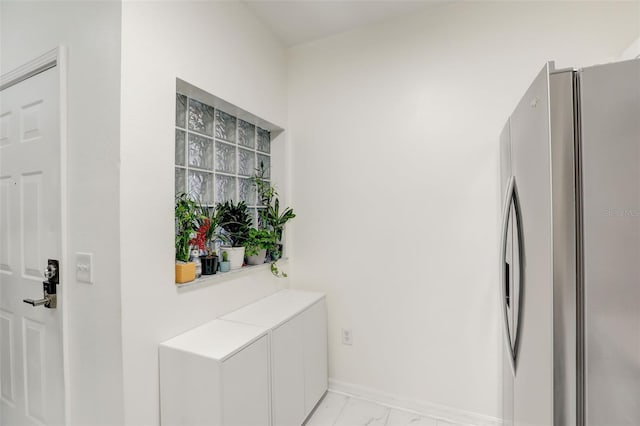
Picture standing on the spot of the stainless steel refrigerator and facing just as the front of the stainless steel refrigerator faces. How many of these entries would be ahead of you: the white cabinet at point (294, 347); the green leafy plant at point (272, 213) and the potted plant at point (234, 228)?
3

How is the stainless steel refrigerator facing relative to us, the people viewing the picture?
facing to the left of the viewer

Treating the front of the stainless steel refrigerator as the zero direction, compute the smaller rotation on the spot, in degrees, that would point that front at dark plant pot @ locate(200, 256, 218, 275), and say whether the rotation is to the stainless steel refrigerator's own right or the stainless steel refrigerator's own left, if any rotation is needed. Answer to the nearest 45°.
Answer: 0° — it already faces it

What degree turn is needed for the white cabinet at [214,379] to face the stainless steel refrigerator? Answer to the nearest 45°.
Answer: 0° — it already faces it

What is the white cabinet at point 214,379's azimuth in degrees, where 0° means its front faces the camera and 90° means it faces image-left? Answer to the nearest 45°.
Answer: approximately 315°

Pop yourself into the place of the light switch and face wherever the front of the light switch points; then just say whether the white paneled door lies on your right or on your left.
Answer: on your right

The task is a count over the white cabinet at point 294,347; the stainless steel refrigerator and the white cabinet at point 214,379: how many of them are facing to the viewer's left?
1

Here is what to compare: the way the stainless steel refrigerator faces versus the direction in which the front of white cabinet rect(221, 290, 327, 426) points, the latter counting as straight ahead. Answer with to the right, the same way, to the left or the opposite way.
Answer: the opposite way

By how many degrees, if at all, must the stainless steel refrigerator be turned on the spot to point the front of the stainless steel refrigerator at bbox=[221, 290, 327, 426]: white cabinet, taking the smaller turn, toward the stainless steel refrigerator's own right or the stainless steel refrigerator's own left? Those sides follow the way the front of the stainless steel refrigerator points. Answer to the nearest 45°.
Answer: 0° — it already faces it

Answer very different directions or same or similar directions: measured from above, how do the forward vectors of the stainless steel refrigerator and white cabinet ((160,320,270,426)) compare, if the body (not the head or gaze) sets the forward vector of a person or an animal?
very different directions

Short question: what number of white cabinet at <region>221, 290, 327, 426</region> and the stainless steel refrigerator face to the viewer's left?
1
